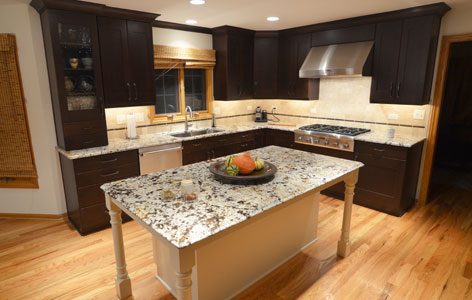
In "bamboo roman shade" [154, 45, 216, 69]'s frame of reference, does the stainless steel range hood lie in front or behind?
in front

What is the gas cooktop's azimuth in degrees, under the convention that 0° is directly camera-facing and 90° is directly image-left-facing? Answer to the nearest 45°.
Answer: approximately 45°

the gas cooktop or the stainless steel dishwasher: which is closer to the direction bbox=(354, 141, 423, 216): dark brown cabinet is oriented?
the stainless steel dishwasher

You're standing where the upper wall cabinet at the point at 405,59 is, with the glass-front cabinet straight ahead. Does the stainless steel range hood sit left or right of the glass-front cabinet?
right

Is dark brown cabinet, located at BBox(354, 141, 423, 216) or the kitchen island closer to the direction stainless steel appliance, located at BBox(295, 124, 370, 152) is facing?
the kitchen island

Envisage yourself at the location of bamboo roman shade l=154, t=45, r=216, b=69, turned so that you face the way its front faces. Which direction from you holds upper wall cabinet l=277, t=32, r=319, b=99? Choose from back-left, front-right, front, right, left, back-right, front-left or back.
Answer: front-left

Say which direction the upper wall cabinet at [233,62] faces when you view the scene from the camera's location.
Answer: facing the viewer and to the right of the viewer

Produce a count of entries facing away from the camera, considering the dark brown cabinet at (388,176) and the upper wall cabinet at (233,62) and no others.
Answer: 0

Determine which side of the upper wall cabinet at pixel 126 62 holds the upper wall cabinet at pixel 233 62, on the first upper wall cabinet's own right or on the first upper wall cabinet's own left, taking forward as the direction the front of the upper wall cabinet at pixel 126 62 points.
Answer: on the first upper wall cabinet's own left

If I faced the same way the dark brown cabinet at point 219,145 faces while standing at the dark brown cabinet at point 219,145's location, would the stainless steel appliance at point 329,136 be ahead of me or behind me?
ahead
